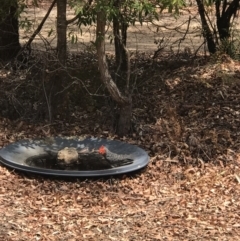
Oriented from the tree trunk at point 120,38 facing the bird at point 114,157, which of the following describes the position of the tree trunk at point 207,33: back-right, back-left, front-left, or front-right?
back-left

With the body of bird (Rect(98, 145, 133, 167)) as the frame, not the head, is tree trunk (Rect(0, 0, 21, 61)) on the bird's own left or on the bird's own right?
on the bird's own right

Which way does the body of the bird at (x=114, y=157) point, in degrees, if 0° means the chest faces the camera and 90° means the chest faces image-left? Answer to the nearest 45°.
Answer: approximately 90°

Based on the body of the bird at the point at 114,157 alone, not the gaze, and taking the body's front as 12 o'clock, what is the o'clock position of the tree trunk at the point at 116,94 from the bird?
The tree trunk is roughly at 3 o'clock from the bird.

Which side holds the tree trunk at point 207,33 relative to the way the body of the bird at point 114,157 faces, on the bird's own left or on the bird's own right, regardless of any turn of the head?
on the bird's own right

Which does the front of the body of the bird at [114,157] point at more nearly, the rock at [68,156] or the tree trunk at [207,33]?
the rock

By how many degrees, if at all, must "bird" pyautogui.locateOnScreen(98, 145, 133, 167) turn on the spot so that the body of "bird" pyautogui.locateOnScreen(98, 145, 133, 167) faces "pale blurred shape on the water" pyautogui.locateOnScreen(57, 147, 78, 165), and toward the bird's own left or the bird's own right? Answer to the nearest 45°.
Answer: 0° — it already faces it

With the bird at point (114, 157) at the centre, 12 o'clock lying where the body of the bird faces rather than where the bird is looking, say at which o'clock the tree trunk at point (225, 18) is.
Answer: The tree trunk is roughly at 4 o'clock from the bird.
